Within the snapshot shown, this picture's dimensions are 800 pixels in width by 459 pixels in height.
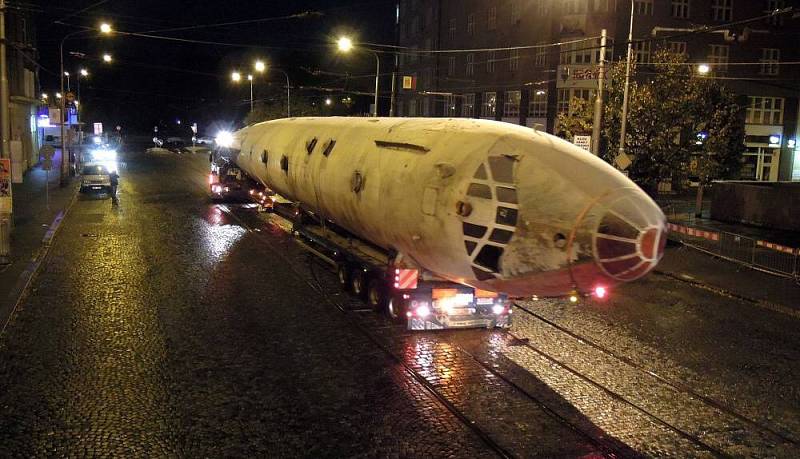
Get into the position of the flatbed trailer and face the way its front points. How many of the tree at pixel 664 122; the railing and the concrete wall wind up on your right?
3

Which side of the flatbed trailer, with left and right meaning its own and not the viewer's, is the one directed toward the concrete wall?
right

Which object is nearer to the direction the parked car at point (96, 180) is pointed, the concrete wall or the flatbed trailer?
the flatbed trailer

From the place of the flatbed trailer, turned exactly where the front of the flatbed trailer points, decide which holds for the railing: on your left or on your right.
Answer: on your right

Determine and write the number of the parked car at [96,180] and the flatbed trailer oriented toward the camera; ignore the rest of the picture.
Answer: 1

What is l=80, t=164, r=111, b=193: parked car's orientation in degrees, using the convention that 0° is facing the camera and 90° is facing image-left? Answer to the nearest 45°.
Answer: approximately 0°

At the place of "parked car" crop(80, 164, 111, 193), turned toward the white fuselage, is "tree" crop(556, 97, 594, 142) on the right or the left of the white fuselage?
left

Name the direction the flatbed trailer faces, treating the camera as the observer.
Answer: facing away from the viewer and to the left of the viewer

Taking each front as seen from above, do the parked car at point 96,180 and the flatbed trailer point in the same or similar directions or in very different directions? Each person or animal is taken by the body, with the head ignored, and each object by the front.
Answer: very different directions

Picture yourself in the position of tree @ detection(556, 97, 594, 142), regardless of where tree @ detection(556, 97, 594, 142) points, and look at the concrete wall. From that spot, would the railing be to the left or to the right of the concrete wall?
right

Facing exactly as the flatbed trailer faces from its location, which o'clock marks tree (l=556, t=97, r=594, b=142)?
The tree is roughly at 2 o'clock from the flatbed trailer.

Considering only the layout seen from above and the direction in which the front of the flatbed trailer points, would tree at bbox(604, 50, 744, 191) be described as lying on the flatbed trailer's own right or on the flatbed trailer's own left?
on the flatbed trailer's own right
